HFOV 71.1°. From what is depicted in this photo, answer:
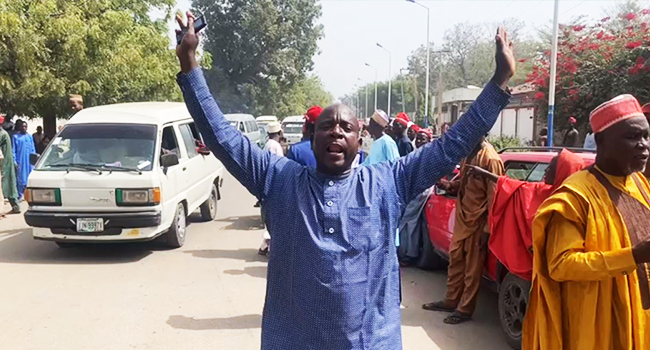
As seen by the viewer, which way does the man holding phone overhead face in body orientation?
toward the camera

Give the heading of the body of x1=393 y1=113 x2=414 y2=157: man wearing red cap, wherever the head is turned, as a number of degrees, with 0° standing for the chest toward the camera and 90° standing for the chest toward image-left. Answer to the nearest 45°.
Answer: approximately 45°

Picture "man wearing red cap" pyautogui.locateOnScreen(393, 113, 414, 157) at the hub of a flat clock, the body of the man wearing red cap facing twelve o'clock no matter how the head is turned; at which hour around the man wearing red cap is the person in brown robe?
The person in brown robe is roughly at 10 o'clock from the man wearing red cap.

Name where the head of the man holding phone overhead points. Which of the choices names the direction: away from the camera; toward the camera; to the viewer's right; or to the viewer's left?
toward the camera

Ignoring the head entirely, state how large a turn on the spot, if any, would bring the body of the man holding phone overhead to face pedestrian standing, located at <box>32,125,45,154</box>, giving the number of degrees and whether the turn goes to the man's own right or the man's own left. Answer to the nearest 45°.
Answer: approximately 135° to the man's own right

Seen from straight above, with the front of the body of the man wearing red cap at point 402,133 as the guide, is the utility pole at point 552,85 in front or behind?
behind

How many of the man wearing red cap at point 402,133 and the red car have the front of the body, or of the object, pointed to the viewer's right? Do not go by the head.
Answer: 0
